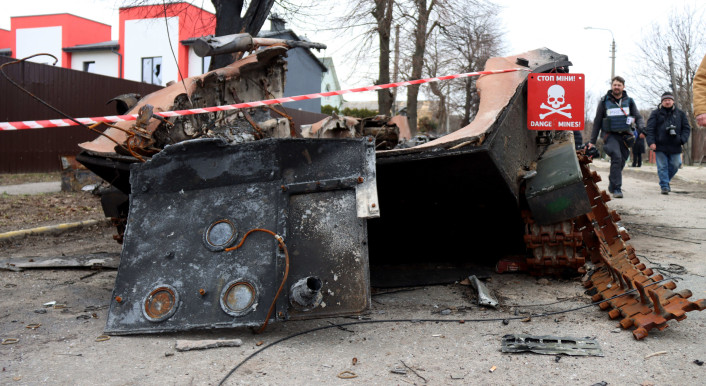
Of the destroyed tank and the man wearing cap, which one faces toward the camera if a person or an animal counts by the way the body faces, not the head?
the man wearing cap

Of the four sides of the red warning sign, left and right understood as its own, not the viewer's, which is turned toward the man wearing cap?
back

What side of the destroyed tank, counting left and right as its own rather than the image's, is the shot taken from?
back

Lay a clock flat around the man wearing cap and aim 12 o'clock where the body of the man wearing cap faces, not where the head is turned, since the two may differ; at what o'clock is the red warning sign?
The red warning sign is roughly at 12 o'clock from the man wearing cap.

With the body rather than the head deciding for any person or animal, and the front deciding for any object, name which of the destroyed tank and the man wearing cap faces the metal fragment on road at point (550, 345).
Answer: the man wearing cap

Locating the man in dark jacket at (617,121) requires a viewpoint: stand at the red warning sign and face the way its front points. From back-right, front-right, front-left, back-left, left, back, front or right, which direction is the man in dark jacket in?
back

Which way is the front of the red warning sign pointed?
toward the camera

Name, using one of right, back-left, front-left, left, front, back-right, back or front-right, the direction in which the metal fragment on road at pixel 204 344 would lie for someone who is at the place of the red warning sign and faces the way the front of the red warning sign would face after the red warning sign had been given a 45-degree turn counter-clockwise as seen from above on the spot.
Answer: right

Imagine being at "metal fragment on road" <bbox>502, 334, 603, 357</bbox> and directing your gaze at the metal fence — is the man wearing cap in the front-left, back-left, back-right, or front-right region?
front-right

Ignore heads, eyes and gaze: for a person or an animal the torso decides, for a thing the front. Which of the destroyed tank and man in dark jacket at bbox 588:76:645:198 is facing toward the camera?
the man in dark jacket

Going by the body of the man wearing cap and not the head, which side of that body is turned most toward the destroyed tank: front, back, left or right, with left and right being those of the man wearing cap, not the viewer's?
front

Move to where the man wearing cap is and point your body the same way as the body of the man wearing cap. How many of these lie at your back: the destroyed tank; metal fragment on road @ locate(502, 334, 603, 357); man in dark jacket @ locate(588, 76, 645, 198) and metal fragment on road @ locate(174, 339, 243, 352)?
0

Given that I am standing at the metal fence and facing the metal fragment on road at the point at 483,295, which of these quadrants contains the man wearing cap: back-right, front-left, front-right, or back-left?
front-left

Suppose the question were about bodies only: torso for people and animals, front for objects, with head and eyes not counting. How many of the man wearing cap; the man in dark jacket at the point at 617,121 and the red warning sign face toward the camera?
3

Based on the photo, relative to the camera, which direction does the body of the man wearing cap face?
toward the camera
